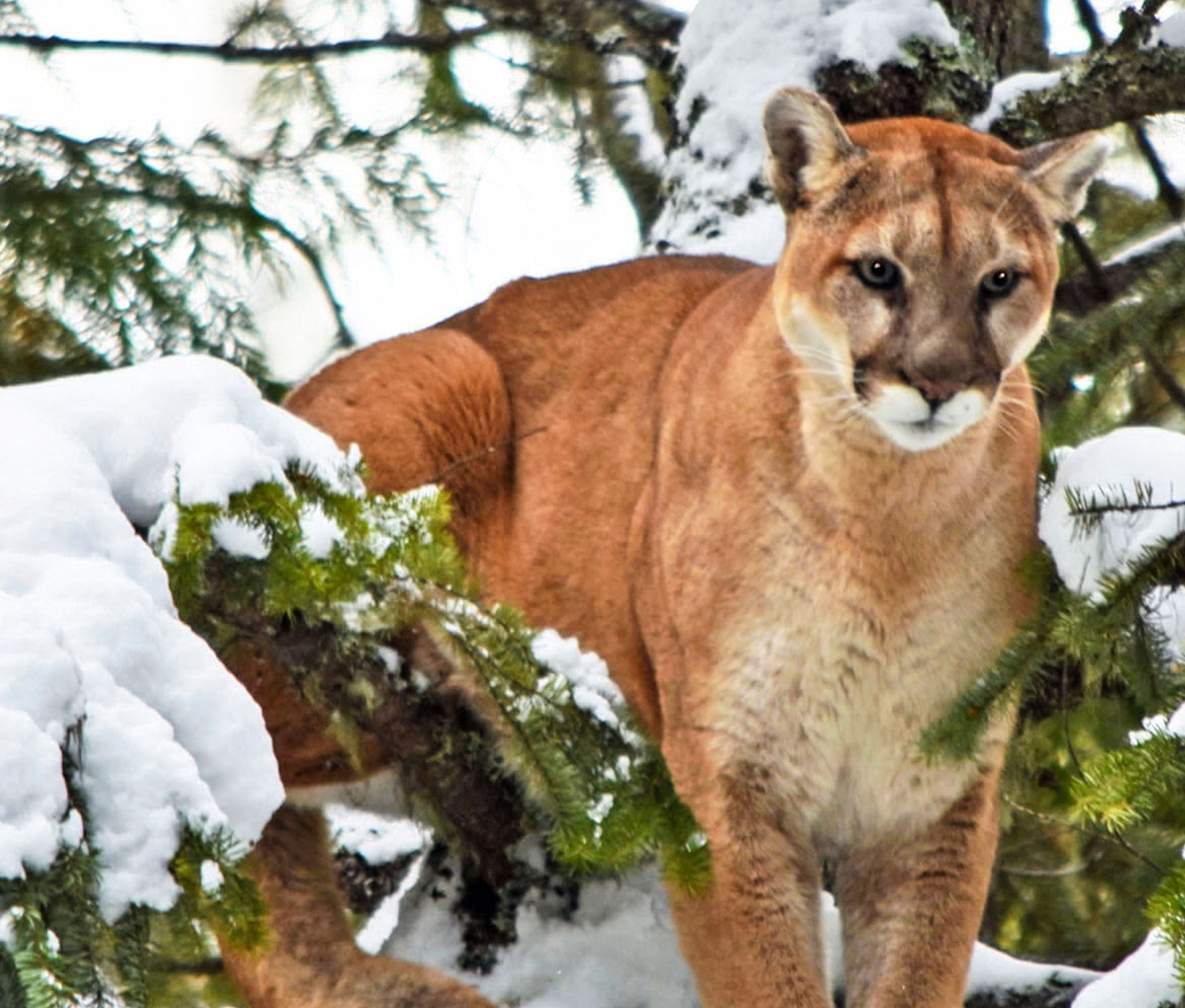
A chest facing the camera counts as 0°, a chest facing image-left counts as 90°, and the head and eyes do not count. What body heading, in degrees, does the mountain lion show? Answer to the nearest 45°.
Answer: approximately 315°
